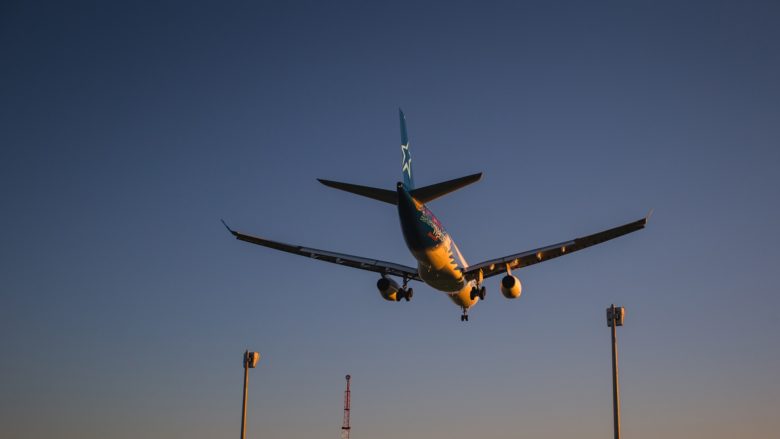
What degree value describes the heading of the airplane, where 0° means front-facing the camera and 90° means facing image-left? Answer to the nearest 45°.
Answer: approximately 180°
